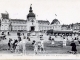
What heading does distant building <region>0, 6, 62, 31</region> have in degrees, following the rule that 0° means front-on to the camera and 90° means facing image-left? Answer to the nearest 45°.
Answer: approximately 0°

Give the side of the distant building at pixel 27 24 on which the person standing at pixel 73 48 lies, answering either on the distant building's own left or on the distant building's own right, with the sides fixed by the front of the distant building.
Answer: on the distant building's own left
